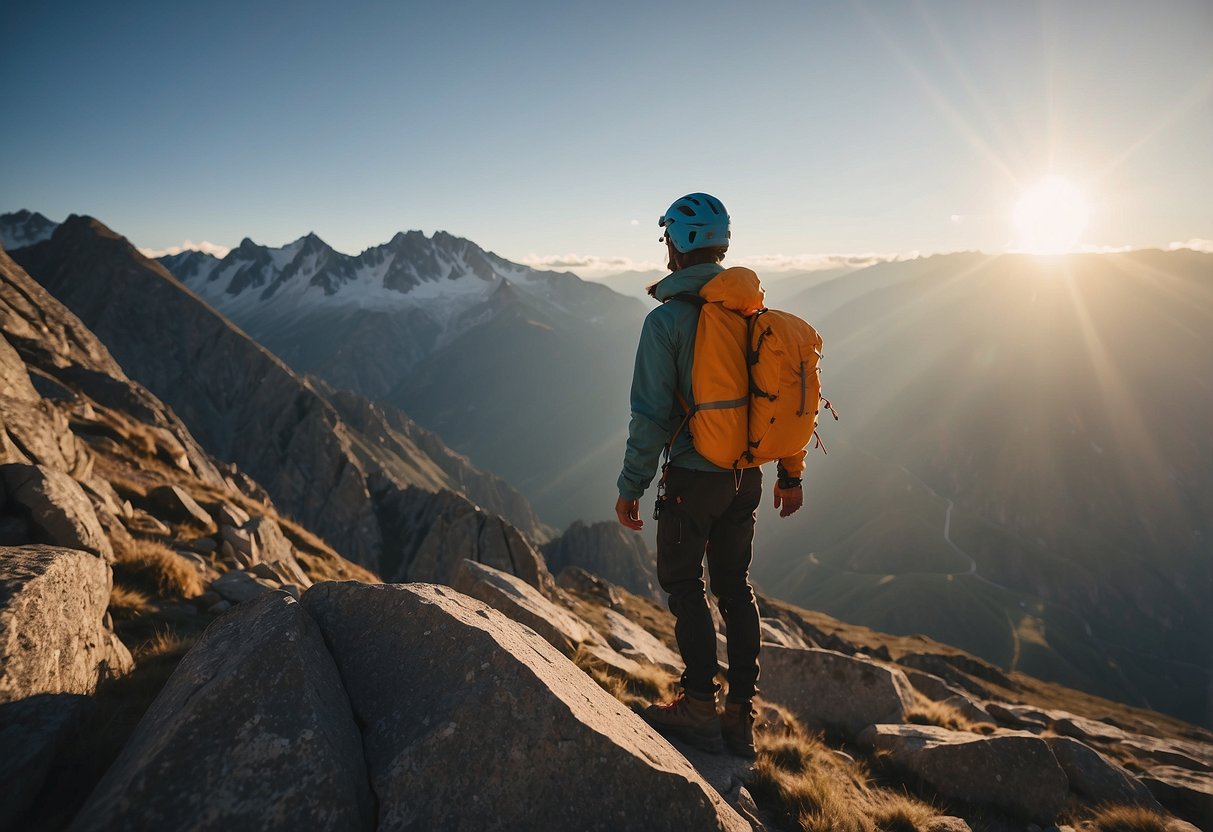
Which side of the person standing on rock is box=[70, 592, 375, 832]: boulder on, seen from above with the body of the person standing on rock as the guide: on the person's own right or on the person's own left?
on the person's own left

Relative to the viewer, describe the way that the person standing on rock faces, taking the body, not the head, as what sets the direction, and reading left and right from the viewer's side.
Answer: facing away from the viewer and to the left of the viewer

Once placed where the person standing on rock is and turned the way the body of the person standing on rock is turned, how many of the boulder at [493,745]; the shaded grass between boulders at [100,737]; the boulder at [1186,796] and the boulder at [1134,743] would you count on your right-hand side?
2

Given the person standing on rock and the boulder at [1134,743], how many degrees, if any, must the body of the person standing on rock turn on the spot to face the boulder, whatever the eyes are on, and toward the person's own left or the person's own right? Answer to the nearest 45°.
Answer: approximately 90° to the person's own right

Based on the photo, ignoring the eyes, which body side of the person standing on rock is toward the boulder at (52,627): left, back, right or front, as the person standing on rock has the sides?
left

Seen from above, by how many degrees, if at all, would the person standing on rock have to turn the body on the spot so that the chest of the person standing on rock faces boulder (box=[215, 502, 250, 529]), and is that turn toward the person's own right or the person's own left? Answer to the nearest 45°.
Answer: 0° — they already face it
